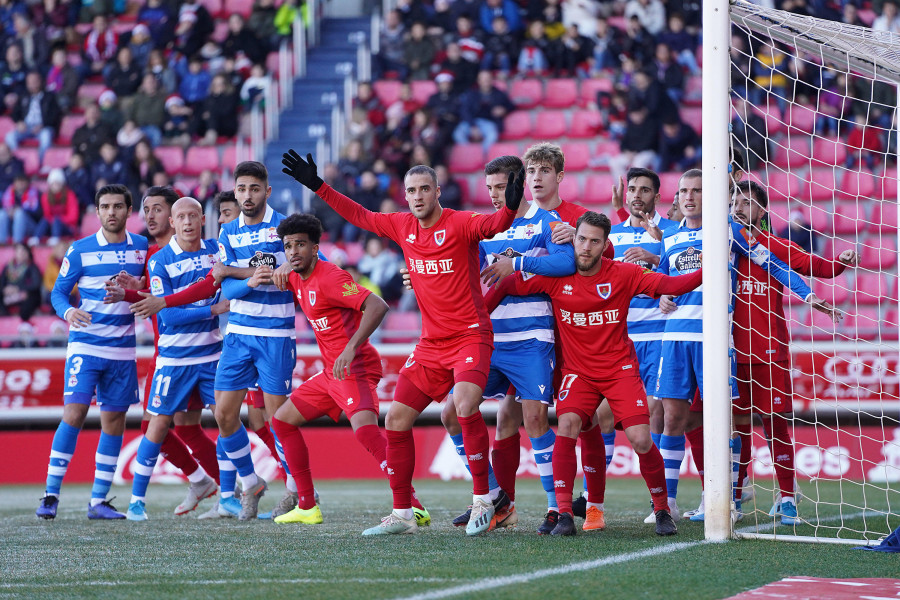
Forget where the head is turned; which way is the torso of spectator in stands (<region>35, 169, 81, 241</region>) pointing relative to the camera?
toward the camera

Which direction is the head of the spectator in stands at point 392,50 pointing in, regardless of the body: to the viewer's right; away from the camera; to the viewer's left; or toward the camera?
toward the camera

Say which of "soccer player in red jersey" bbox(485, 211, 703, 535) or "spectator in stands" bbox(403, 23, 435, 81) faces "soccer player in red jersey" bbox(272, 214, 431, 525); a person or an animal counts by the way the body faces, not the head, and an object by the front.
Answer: the spectator in stands

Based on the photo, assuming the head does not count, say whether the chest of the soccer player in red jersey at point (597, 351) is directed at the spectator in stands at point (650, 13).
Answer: no

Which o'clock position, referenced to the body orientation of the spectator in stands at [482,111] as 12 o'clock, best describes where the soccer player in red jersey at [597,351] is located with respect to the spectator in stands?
The soccer player in red jersey is roughly at 12 o'clock from the spectator in stands.

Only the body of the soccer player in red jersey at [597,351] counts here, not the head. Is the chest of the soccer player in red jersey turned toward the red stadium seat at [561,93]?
no

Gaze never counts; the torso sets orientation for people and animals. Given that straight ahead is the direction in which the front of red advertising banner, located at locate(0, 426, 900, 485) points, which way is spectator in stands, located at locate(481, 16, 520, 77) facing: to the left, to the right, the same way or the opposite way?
the same way

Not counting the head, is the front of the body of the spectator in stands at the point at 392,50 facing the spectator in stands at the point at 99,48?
no

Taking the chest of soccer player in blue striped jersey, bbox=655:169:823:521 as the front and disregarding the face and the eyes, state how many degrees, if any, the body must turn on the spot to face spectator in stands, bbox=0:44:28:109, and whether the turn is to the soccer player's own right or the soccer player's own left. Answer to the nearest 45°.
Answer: approximately 135° to the soccer player's own right

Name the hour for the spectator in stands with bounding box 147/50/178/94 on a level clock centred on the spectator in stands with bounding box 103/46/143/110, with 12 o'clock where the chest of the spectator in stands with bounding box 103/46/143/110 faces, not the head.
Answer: the spectator in stands with bounding box 147/50/178/94 is roughly at 9 o'clock from the spectator in stands with bounding box 103/46/143/110.

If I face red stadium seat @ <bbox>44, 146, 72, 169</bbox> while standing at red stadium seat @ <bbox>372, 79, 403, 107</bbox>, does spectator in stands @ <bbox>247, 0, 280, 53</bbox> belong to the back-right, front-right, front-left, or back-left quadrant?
front-right

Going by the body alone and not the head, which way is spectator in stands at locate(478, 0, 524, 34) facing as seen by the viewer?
toward the camera

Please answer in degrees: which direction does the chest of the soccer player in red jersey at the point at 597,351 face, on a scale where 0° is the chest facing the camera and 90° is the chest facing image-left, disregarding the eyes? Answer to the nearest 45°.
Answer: approximately 0°

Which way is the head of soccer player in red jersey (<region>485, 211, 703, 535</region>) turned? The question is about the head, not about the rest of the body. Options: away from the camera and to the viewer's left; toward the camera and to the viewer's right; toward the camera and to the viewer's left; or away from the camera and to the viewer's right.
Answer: toward the camera and to the viewer's left

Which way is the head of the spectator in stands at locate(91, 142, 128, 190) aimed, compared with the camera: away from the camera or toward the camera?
toward the camera

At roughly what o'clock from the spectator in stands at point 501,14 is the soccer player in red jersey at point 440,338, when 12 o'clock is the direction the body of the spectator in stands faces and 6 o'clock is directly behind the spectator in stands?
The soccer player in red jersey is roughly at 12 o'clock from the spectator in stands.

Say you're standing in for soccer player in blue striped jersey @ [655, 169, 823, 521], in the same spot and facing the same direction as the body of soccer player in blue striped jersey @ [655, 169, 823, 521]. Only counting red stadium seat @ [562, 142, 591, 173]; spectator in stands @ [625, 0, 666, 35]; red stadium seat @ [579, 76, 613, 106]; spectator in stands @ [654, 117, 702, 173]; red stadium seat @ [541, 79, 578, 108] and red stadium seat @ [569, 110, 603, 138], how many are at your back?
6

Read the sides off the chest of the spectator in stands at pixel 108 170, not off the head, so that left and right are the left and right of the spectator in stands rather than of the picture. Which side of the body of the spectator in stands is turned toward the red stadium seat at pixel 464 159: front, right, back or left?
left

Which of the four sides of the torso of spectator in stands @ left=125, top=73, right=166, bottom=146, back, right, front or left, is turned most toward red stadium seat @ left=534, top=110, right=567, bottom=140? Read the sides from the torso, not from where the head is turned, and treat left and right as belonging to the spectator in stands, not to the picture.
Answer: left
